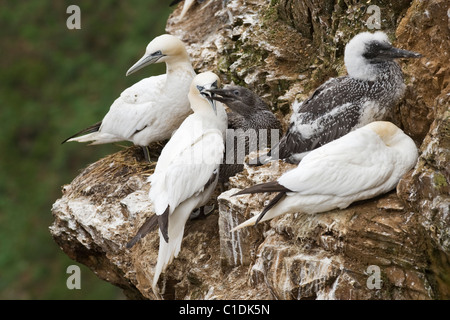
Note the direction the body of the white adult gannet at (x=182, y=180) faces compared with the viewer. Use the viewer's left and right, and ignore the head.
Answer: facing away from the viewer and to the right of the viewer

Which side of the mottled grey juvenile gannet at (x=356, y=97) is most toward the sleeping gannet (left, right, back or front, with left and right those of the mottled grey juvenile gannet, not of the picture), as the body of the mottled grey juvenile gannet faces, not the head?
right

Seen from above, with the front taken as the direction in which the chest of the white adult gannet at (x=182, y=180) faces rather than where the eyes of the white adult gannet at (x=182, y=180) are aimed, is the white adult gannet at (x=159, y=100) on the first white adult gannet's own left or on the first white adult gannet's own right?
on the first white adult gannet's own left

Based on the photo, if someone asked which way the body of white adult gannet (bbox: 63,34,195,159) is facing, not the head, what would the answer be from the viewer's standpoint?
to the viewer's right

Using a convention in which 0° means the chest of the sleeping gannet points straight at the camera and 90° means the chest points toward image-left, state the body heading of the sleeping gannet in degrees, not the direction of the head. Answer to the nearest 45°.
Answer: approximately 270°

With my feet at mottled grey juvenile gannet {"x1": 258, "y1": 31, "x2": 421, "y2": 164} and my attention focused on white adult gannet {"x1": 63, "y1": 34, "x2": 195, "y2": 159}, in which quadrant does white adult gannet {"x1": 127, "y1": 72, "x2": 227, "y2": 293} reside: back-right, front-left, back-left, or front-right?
front-left

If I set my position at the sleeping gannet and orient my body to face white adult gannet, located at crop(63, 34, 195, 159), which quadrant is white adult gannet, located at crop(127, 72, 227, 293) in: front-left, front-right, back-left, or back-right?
front-left

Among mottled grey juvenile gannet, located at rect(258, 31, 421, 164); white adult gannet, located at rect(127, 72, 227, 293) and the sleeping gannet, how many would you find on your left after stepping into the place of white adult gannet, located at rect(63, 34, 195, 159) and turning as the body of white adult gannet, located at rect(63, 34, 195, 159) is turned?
0

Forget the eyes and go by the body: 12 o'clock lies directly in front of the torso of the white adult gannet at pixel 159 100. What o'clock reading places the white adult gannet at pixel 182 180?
the white adult gannet at pixel 182 180 is roughly at 3 o'clock from the white adult gannet at pixel 159 100.

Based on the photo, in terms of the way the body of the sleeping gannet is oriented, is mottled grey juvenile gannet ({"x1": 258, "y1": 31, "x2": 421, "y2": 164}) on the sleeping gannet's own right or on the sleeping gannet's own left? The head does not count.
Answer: on the sleeping gannet's own left

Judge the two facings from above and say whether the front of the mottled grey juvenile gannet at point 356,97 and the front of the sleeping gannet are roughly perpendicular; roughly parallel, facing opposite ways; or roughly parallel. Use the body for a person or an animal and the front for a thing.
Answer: roughly parallel

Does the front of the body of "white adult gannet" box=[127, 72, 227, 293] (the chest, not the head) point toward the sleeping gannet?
no

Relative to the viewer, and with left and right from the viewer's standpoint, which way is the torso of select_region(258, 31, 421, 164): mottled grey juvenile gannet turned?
facing to the right of the viewer

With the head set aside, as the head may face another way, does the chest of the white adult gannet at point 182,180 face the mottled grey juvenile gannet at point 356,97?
no

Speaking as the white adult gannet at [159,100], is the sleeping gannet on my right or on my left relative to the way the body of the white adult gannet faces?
on my right

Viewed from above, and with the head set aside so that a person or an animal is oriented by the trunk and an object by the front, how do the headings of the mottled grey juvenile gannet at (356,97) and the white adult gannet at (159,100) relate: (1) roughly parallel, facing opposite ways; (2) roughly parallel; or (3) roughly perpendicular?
roughly parallel
